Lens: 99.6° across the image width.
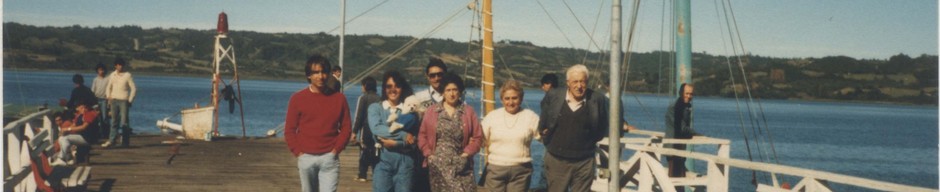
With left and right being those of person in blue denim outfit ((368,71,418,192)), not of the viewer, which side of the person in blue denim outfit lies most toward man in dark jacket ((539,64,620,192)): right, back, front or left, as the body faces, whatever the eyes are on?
left

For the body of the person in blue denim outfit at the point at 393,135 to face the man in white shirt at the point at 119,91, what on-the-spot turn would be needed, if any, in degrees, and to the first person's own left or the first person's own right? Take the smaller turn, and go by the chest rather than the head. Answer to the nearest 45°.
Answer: approximately 135° to the first person's own right

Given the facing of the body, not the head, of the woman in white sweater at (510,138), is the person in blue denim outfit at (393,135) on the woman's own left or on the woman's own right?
on the woman's own right

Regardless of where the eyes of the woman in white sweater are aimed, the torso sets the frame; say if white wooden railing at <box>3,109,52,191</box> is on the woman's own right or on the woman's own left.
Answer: on the woman's own right
